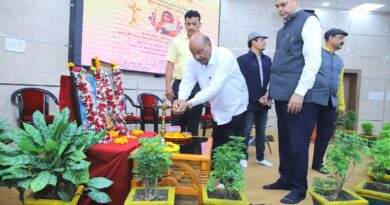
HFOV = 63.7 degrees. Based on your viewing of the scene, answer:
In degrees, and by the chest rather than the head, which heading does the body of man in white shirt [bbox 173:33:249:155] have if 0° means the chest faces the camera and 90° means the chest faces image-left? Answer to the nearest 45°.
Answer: approximately 45°

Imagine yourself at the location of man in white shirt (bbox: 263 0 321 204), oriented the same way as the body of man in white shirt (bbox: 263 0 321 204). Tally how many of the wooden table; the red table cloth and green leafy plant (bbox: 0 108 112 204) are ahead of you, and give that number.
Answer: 3

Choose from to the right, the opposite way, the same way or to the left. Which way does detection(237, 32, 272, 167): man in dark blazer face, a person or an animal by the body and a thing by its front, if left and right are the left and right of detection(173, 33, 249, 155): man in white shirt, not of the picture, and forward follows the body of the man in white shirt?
to the left

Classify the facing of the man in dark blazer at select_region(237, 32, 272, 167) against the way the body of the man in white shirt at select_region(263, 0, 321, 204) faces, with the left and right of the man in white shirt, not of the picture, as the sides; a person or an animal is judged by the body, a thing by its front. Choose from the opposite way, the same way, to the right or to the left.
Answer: to the left

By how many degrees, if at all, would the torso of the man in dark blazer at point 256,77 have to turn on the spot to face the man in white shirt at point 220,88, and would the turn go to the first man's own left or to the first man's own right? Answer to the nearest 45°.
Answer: approximately 45° to the first man's own right

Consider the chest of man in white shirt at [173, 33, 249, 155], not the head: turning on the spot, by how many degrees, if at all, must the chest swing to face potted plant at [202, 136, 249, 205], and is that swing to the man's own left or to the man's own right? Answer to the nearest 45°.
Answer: approximately 45° to the man's own left

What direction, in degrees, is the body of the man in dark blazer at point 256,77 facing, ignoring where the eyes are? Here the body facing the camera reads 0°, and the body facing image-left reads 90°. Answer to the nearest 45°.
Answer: approximately 315°

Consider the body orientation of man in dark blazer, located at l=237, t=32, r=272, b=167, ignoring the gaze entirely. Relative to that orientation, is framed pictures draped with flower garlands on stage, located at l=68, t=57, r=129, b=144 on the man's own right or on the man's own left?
on the man's own right

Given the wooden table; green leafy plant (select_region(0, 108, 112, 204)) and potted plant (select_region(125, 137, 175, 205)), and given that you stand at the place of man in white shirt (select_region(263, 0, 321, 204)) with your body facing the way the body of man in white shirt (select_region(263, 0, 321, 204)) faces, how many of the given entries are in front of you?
3

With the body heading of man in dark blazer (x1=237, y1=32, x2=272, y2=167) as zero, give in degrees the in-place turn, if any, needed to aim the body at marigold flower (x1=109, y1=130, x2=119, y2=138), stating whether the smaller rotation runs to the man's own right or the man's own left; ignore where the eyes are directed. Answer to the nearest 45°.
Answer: approximately 90° to the man's own right

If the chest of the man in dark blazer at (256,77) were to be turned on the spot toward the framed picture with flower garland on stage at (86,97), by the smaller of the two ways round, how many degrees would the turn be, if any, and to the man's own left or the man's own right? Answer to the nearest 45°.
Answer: approximately 90° to the man's own right

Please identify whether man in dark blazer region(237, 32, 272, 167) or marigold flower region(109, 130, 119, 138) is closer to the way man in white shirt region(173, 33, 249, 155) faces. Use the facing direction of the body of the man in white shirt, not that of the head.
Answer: the marigold flower
